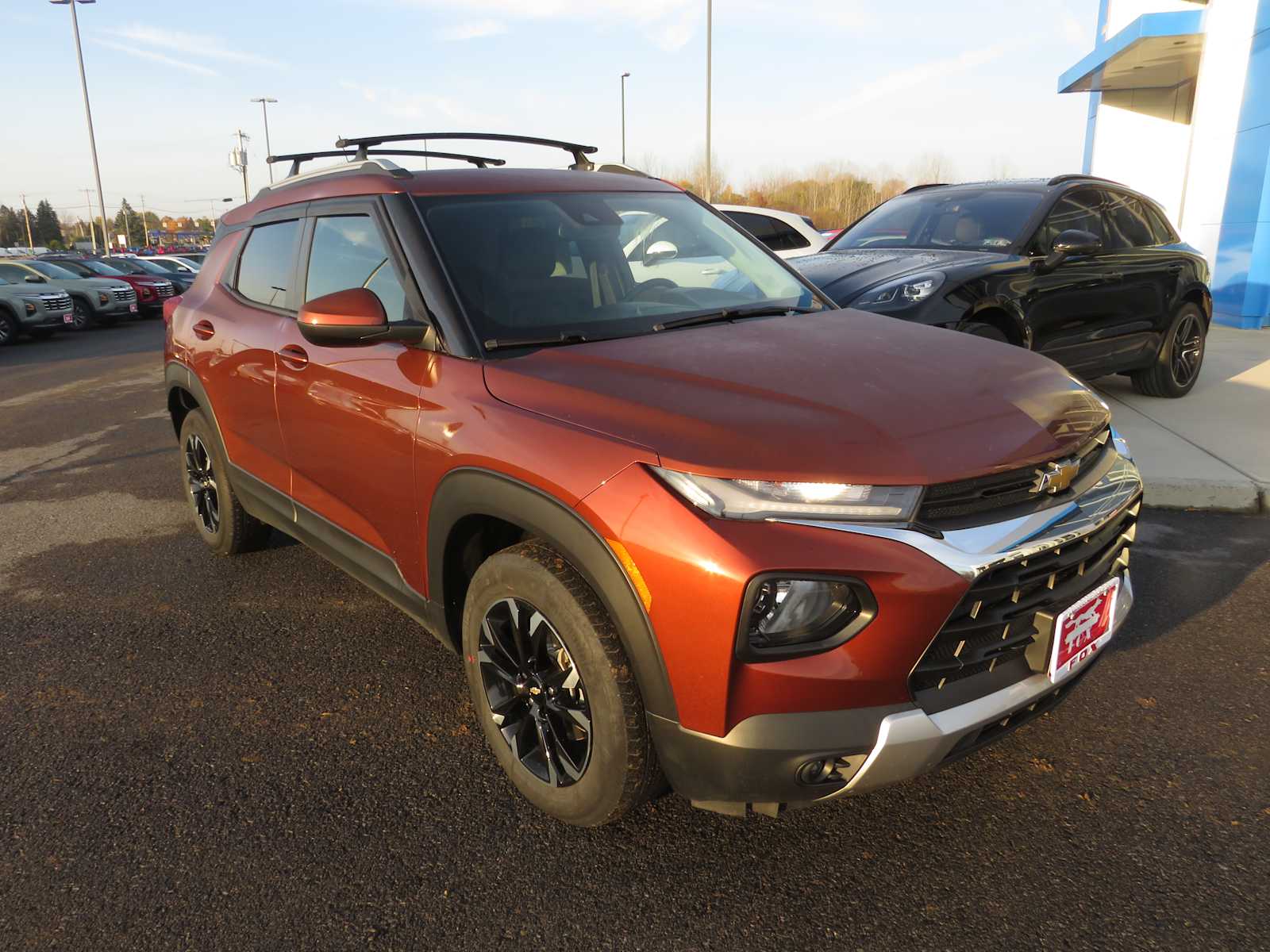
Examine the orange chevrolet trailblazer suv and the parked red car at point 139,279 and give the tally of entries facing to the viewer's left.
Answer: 0

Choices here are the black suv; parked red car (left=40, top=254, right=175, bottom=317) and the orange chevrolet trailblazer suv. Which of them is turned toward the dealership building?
the parked red car

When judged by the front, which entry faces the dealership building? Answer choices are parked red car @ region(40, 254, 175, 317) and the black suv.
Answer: the parked red car

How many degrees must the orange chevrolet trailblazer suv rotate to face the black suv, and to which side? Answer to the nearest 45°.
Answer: approximately 90° to its left

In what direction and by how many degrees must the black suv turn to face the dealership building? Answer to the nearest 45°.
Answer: approximately 135° to its right

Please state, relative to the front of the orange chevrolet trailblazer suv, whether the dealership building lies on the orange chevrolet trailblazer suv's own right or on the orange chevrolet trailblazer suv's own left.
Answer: on the orange chevrolet trailblazer suv's own left

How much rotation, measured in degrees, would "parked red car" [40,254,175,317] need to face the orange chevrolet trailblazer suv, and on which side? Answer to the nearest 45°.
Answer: approximately 45° to its right

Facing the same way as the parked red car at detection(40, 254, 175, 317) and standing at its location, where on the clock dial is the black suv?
The black suv is roughly at 1 o'clock from the parked red car.

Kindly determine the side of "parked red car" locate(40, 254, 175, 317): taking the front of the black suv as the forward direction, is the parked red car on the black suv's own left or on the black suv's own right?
on the black suv's own right

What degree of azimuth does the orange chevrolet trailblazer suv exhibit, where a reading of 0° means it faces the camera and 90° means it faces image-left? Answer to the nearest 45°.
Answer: approximately 315°

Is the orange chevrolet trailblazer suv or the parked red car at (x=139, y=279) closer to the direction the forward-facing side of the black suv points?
the orange chevrolet trailblazer suv

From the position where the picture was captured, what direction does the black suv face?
facing the viewer and to the left of the viewer

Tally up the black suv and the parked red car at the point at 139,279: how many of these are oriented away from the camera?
0

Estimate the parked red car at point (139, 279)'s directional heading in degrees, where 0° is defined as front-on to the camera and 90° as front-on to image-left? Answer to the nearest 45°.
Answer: approximately 315°

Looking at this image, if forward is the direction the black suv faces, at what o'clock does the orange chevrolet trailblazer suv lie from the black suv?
The orange chevrolet trailblazer suv is roughly at 11 o'clock from the black suv.

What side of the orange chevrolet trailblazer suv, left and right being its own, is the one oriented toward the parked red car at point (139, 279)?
back

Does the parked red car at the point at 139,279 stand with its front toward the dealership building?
yes

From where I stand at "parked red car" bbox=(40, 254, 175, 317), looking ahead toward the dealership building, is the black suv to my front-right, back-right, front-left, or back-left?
front-right

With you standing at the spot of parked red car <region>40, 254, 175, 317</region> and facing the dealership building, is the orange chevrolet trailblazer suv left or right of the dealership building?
right
